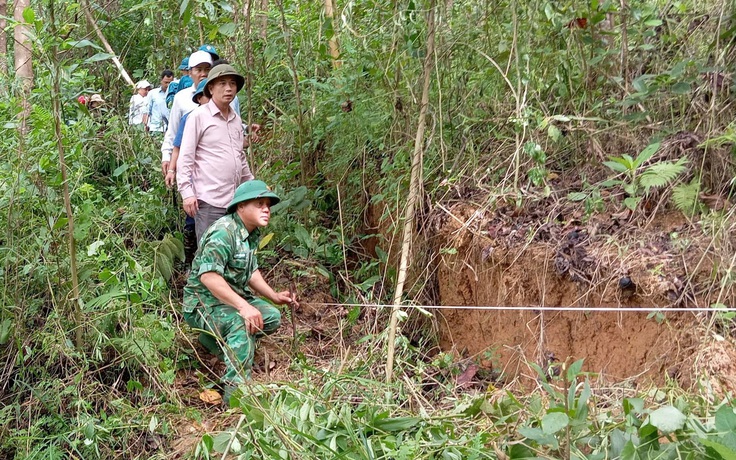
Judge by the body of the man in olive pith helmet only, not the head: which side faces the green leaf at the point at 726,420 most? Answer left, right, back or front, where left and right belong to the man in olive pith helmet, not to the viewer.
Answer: front

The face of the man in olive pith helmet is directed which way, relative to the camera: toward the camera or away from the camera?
toward the camera

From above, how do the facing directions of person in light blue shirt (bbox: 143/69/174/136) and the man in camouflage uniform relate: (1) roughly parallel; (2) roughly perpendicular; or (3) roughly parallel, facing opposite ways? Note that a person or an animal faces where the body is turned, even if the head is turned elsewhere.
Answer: roughly parallel

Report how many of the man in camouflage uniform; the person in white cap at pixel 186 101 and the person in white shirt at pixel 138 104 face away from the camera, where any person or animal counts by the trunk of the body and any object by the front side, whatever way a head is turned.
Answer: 0

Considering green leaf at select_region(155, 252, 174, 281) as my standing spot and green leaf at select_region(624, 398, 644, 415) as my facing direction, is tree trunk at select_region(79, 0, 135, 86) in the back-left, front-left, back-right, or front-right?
back-left

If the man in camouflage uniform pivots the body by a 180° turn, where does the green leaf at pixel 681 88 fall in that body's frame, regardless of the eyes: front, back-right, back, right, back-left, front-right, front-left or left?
back-right

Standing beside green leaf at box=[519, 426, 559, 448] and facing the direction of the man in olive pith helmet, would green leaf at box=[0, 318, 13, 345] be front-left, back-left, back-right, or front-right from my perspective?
front-left

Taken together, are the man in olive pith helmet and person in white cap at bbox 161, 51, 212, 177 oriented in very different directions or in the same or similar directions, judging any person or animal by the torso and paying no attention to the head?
same or similar directions

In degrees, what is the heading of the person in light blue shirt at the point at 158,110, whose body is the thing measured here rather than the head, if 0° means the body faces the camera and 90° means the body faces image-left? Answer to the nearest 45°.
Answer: approximately 315°

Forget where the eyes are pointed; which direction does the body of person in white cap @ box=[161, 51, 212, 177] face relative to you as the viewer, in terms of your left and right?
facing the viewer and to the right of the viewer

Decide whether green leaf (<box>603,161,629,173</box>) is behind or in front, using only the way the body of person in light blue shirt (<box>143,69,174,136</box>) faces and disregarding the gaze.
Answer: in front
